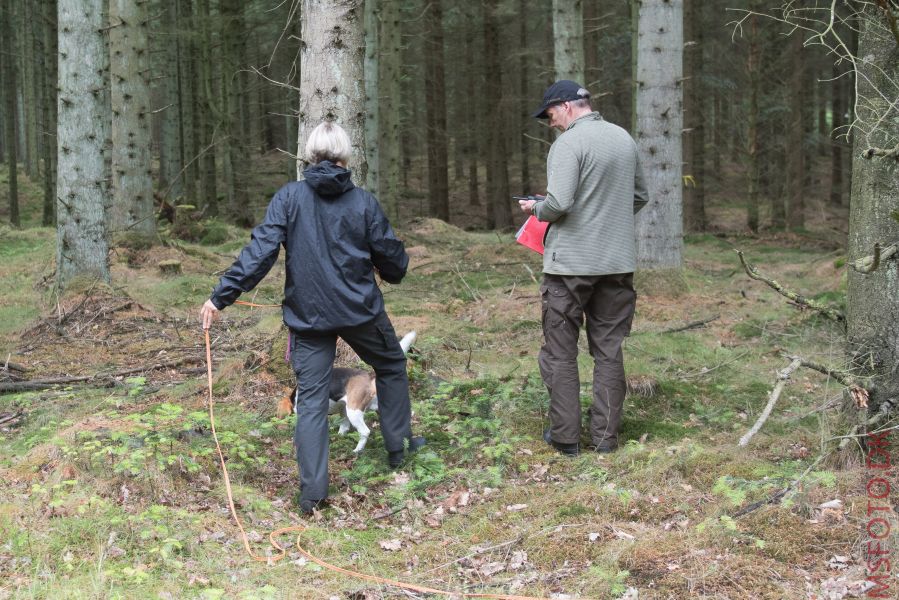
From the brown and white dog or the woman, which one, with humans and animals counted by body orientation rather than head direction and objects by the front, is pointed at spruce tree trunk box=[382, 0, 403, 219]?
the woman

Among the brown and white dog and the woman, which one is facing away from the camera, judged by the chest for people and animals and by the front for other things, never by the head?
the woman

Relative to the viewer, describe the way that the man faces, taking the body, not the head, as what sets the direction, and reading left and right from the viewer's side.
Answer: facing away from the viewer and to the left of the viewer

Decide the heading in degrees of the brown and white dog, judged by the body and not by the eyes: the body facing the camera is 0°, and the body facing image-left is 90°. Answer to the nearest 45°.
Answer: approximately 90°

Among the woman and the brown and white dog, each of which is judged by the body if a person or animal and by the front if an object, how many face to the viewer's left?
1

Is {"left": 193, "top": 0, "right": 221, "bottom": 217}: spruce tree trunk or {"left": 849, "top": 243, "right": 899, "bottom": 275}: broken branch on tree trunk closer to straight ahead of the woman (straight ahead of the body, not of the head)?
the spruce tree trunk

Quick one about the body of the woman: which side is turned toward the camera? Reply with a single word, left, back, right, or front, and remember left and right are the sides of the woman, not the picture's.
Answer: back

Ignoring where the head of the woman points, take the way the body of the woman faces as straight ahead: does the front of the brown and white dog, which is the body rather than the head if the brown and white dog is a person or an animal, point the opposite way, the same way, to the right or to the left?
to the left
